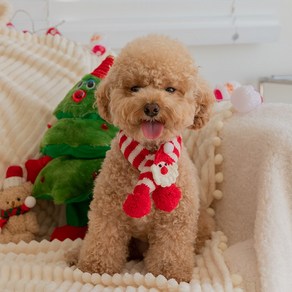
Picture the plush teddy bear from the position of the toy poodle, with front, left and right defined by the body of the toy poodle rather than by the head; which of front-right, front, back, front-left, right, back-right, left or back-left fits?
back-right

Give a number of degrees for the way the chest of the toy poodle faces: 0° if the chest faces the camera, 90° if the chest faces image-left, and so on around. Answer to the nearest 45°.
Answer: approximately 0°
